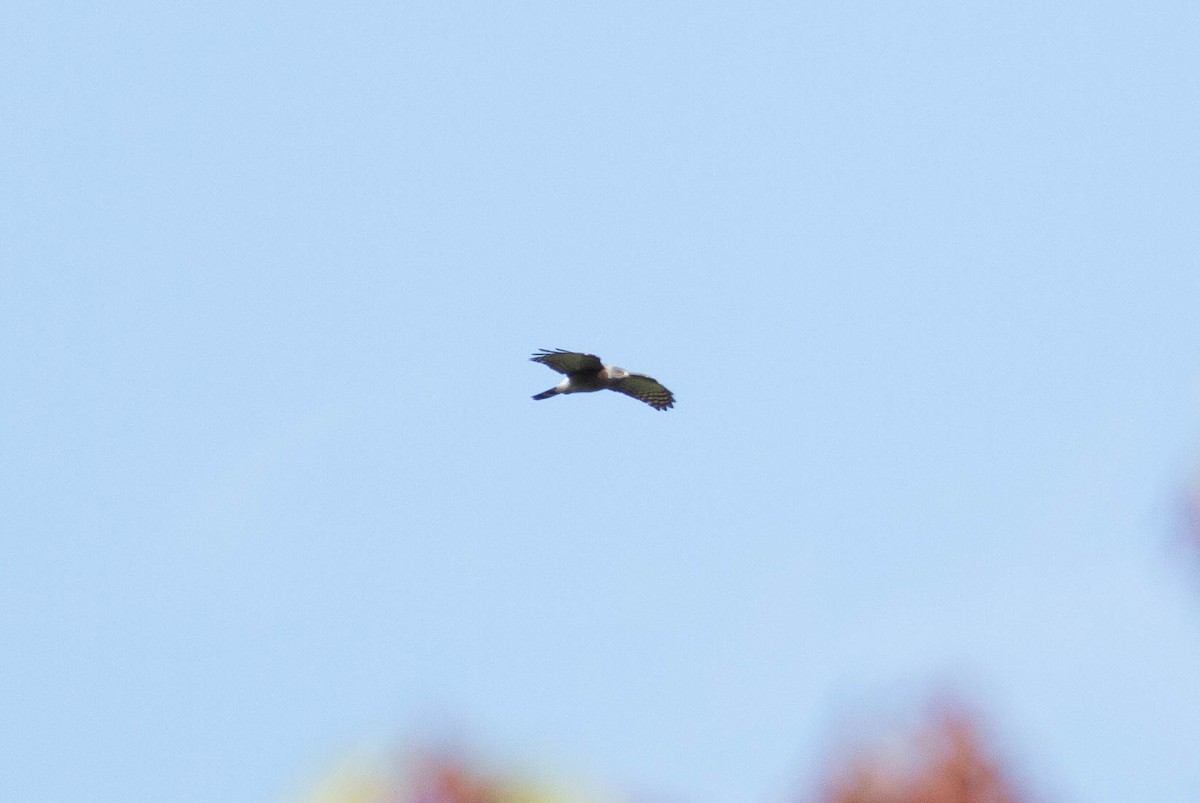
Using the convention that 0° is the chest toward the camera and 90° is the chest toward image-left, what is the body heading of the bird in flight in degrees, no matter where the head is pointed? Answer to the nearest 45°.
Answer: approximately 315°
